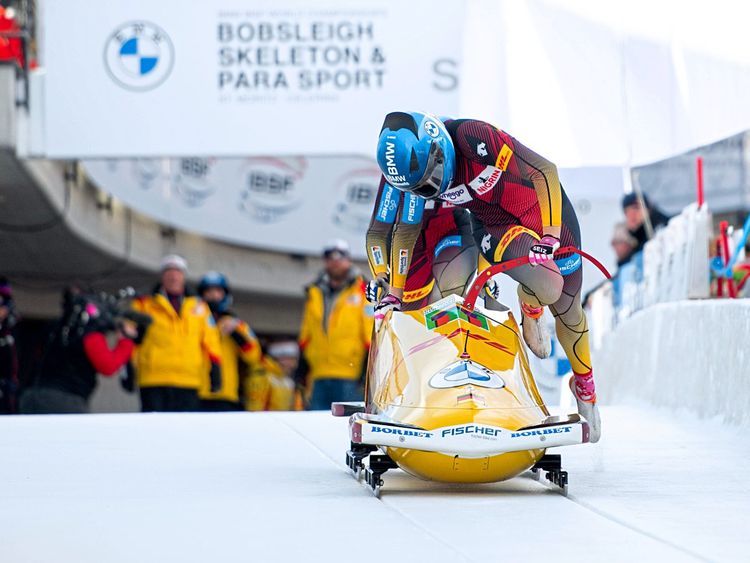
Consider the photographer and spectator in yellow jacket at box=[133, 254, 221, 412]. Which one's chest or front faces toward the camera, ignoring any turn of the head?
the spectator in yellow jacket

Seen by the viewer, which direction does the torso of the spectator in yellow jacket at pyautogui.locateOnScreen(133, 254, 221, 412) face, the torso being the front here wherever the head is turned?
toward the camera

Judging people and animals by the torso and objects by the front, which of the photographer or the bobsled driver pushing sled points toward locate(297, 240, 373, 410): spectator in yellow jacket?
the photographer

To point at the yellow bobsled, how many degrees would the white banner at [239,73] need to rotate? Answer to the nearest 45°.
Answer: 0° — it already faces it

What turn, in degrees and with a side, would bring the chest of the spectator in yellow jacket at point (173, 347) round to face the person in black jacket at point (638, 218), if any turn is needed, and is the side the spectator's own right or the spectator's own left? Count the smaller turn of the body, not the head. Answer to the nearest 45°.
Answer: approximately 90° to the spectator's own left

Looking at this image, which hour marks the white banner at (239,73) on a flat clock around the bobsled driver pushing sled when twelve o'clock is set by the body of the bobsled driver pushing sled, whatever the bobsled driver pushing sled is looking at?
The white banner is roughly at 4 o'clock from the bobsled driver pushing sled.

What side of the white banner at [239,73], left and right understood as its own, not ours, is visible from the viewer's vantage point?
front

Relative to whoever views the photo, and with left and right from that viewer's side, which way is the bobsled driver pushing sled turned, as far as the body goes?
facing the viewer and to the left of the viewer

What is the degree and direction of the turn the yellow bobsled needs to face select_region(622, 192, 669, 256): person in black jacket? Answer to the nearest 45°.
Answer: approximately 180°

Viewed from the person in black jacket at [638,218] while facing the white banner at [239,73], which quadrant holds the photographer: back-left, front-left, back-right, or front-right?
front-left

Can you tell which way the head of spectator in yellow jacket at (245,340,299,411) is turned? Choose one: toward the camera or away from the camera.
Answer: toward the camera

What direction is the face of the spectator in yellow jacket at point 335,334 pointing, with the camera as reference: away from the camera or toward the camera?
toward the camera

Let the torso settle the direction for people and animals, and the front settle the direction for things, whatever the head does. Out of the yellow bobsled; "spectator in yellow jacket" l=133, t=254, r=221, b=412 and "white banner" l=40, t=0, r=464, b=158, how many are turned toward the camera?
3

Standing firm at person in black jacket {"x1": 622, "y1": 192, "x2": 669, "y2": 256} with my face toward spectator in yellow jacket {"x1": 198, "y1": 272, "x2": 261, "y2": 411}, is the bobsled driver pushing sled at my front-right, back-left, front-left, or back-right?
front-left

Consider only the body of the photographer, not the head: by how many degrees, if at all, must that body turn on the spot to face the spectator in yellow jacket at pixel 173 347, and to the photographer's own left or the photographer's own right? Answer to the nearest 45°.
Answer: approximately 45° to the photographer's own left

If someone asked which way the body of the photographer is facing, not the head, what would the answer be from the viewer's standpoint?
to the viewer's right
